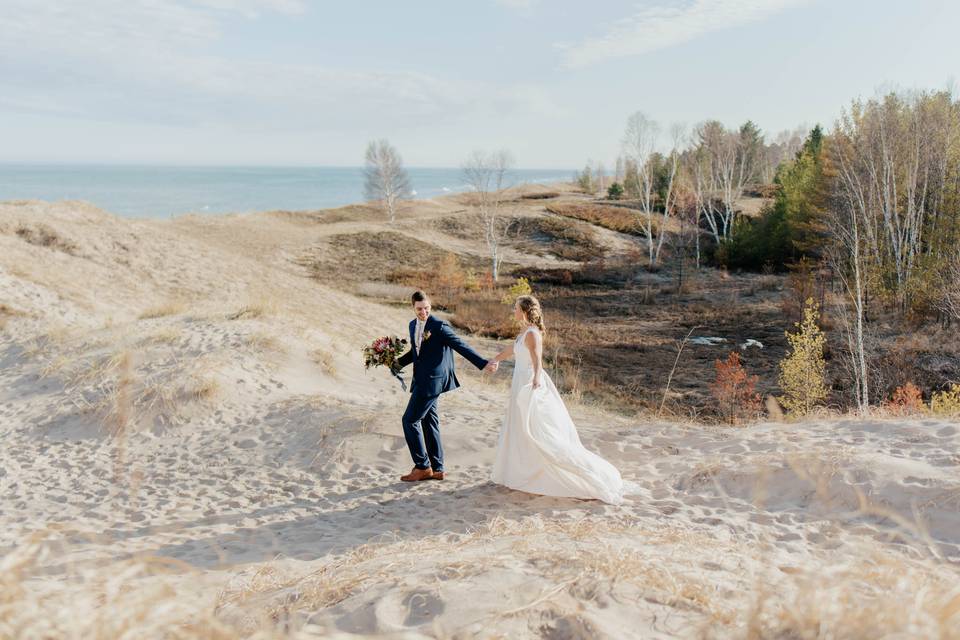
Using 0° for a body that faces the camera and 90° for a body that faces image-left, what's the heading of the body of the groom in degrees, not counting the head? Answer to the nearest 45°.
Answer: approximately 45°

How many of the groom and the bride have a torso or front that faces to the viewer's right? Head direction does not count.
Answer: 0

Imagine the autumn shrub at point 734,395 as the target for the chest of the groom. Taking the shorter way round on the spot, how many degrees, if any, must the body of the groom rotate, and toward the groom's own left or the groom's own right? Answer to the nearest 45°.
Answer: approximately 180°

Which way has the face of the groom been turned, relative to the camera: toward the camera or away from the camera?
toward the camera

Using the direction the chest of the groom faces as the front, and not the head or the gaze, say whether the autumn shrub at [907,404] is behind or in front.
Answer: behind

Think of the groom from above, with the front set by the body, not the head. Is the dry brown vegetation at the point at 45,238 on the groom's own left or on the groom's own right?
on the groom's own right

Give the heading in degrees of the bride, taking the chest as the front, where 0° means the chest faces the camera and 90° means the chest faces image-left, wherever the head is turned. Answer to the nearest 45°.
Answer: approximately 90°
